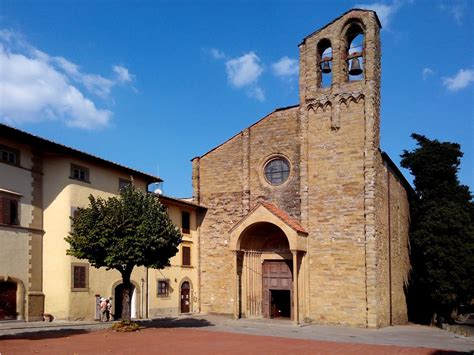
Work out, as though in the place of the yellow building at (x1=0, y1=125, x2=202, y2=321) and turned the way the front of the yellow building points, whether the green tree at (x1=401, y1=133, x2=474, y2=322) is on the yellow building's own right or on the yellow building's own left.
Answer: on the yellow building's own left

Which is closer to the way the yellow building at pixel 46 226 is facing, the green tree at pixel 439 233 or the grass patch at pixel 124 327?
the grass patch

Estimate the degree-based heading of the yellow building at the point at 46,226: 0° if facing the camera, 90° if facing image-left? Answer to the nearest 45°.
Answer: approximately 315°

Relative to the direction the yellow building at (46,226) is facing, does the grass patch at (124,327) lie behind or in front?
in front
